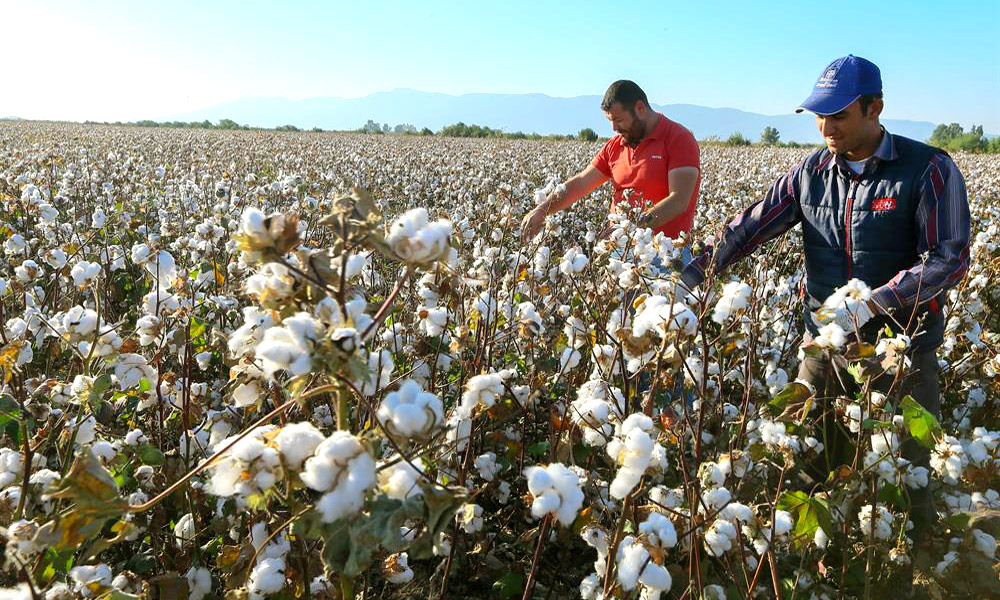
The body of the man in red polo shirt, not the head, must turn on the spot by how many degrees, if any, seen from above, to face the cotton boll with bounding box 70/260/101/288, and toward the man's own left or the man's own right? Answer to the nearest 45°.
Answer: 0° — they already face it

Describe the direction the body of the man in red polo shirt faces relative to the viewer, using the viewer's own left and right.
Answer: facing the viewer and to the left of the viewer

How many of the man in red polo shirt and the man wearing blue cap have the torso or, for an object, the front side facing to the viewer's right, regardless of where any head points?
0

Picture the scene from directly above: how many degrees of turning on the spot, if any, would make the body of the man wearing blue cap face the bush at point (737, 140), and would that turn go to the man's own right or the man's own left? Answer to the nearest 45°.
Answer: approximately 135° to the man's own right

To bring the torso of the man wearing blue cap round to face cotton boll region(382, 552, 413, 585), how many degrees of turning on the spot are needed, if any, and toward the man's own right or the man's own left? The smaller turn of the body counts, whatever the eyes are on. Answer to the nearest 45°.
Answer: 0° — they already face it

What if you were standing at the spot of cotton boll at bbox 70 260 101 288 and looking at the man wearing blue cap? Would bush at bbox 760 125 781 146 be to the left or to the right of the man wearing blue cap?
left

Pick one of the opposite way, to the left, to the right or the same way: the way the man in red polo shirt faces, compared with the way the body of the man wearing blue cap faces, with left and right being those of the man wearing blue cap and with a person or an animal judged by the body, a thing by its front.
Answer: the same way

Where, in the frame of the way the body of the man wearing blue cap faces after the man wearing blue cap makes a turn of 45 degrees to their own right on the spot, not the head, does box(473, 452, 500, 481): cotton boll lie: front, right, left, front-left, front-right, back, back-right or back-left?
front-left

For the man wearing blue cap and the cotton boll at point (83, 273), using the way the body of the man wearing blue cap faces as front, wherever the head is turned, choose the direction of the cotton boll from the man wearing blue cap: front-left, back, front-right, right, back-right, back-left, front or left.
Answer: front

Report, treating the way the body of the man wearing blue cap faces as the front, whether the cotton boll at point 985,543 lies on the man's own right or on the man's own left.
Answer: on the man's own left

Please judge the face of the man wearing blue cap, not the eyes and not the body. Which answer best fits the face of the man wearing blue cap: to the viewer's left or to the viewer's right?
to the viewer's left

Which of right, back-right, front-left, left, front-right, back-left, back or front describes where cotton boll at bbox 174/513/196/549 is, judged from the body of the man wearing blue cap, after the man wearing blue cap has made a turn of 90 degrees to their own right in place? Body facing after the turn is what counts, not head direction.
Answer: left

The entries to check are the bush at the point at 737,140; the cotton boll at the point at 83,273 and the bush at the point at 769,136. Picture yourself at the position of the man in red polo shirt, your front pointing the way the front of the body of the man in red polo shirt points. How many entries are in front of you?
1

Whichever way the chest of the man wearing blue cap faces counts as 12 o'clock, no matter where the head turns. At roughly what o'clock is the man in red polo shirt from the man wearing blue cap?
The man in red polo shirt is roughly at 3 o'clock from the man wearing blue cap.

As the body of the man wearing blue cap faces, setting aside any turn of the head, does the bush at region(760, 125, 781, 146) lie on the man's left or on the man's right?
on the man's right

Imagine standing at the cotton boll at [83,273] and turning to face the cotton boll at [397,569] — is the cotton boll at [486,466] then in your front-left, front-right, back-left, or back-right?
front-left

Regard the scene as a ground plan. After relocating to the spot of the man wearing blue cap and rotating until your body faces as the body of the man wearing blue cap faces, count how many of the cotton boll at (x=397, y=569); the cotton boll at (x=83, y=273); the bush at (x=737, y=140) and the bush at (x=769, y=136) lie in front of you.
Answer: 2
